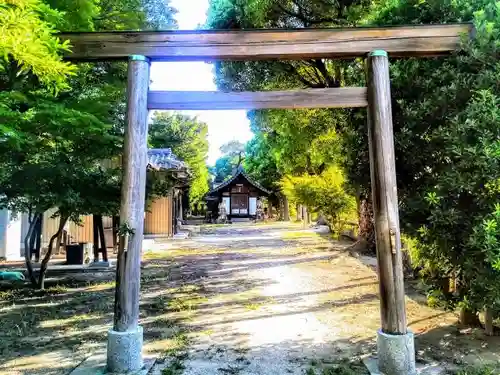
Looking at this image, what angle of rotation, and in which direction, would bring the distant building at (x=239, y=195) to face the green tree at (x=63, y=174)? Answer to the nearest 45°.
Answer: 0° — it already faces it

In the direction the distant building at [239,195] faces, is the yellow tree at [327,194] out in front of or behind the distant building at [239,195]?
in front

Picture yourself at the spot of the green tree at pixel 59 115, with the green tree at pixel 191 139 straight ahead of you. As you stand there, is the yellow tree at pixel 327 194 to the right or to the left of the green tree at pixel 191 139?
right

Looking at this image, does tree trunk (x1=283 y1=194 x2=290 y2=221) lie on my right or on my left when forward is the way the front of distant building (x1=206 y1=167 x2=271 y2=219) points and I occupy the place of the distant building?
on my left

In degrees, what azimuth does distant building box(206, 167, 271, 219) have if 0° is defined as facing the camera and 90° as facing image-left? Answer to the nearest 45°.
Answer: approximately 0°

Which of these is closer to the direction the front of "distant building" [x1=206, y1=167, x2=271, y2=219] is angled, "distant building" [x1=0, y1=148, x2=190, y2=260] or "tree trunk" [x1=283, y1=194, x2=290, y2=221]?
the distant building

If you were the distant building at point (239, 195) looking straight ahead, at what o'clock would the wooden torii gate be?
The wooden torii gate is roughly at 12 o'clock from the distant building.

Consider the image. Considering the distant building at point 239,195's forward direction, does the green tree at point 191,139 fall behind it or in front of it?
in front

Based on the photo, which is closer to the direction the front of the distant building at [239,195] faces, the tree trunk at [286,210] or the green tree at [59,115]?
the green tree

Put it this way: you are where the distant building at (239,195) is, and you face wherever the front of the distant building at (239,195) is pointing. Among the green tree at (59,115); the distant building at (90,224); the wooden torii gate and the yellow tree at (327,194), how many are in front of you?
4

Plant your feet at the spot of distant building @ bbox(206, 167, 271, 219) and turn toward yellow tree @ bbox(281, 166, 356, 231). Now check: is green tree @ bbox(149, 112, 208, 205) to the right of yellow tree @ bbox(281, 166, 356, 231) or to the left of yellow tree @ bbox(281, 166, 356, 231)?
right
